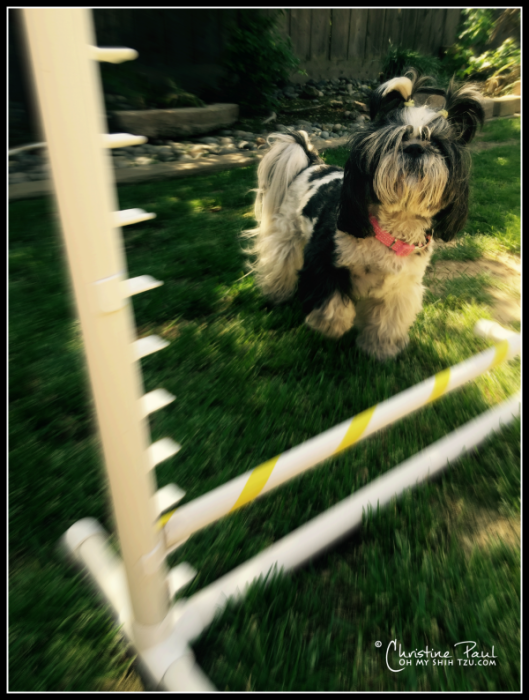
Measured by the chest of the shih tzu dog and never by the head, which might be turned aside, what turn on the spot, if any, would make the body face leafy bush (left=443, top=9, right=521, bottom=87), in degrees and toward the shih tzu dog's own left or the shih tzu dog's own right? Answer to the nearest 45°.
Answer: approximately 135° to the shih tzu dog's own left

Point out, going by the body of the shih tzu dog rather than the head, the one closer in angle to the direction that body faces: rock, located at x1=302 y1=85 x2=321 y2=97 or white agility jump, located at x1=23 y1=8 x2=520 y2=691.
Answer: the white agility jump

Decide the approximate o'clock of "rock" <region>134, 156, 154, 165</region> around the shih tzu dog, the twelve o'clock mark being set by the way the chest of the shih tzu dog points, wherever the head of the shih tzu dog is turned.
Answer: The rock is roughly at 6 o'clock from the shih tzu dog.

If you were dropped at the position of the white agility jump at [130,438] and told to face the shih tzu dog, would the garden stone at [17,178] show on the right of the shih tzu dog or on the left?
left

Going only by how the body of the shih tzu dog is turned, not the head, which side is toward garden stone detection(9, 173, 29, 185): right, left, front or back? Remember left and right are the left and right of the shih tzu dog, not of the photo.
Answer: back

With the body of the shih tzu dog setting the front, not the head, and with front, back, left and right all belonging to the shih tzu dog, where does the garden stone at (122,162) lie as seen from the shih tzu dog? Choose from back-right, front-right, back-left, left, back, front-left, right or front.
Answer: back

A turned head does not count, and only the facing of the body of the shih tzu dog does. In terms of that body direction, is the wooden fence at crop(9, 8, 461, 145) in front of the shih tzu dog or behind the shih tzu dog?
behind

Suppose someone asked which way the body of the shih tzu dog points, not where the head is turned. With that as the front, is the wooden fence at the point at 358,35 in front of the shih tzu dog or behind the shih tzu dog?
behind

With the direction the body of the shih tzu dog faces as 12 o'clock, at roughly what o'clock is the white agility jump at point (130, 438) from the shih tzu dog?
The white agility jump is roughly at 2 o'clock from the shih tzu dog.

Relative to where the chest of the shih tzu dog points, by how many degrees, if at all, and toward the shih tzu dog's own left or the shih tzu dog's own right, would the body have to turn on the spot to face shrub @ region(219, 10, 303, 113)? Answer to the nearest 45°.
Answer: approximately 135° to the shih tzu dog's own left

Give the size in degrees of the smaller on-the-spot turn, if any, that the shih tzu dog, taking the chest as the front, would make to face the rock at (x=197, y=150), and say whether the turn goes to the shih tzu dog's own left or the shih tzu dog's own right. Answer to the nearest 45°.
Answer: approximately 180°

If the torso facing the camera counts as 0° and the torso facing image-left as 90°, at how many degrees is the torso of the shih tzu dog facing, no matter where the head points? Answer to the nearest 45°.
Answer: approximately 315°
